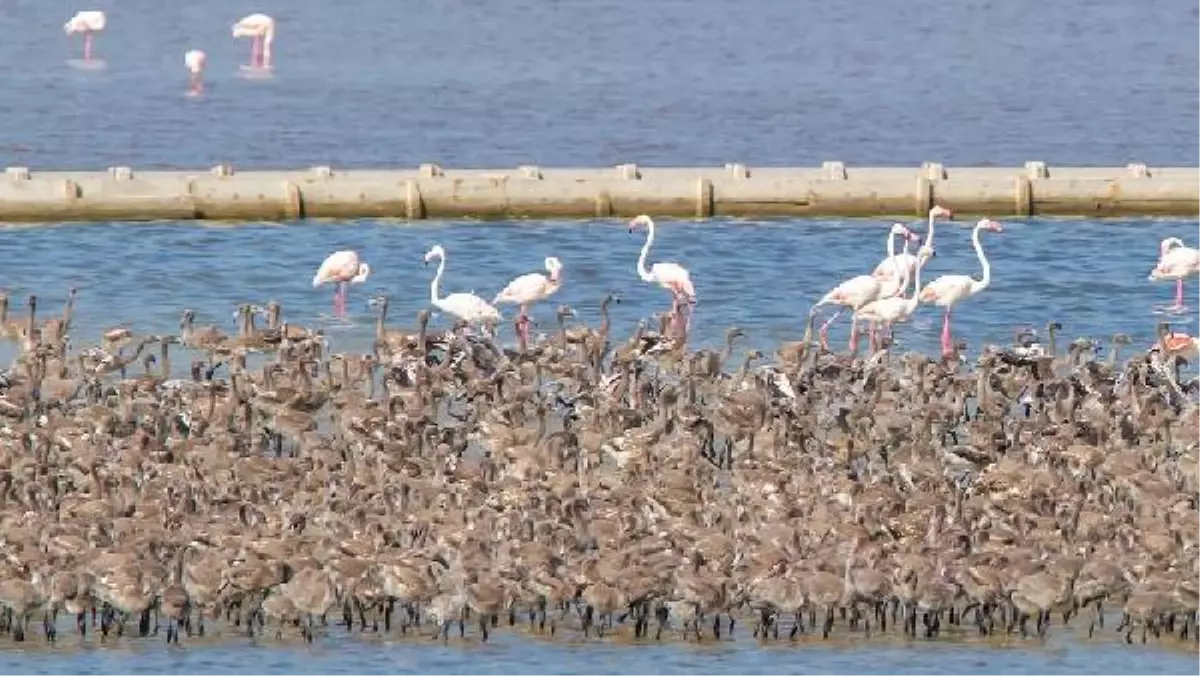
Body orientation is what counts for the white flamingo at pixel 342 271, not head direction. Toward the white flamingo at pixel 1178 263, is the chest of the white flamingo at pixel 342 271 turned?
yes

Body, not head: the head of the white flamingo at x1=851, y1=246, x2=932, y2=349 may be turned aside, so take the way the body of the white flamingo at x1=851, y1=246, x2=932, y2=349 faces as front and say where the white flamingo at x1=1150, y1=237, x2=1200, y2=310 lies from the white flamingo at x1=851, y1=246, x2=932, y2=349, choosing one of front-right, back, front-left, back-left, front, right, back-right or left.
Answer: front-left

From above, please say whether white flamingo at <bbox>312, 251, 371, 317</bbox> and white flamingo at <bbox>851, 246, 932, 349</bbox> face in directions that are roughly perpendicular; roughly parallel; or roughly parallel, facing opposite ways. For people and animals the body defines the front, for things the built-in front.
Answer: roughly parallel

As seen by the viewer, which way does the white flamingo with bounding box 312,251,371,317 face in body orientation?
to the viewer's right

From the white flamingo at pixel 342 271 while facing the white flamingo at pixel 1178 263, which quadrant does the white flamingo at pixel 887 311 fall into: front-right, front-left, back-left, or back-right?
front-right

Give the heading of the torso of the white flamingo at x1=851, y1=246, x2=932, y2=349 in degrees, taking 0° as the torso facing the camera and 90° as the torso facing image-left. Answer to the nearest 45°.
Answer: approximately 270°

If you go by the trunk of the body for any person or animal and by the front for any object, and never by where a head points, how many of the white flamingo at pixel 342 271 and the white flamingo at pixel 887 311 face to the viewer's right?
2

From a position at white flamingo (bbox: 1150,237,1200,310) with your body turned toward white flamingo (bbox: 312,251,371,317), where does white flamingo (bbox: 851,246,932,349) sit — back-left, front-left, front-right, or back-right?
front-left

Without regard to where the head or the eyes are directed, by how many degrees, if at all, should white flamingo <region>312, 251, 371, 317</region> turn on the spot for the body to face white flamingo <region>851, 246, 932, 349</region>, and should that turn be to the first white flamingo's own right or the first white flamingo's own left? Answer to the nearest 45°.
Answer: approximately 45° to the first white flamingo's own right
